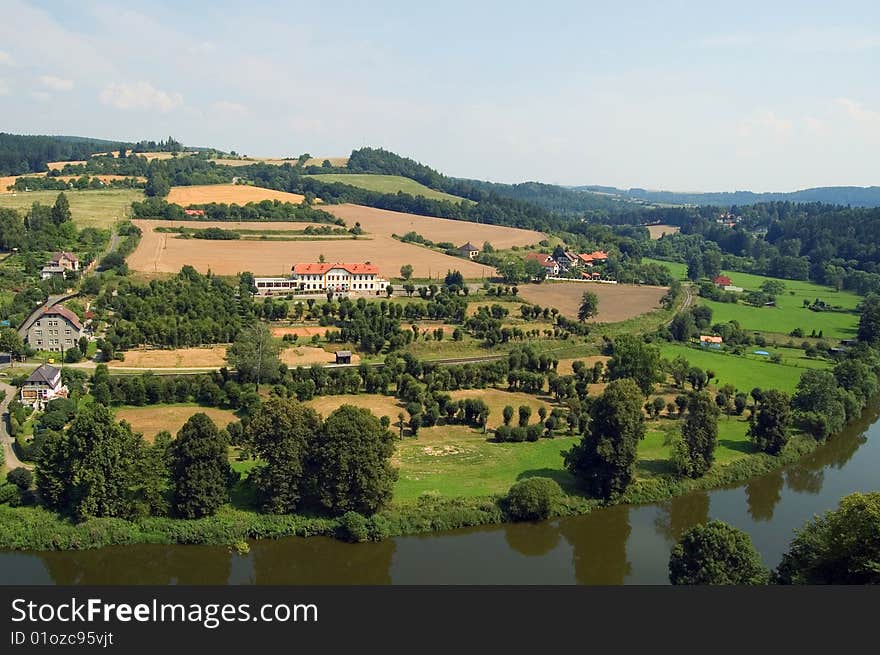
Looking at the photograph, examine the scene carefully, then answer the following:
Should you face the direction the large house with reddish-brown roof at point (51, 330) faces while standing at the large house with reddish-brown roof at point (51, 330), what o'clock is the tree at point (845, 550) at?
The tree is roughly at 11 o'clock from the large house with reddish-brown roof.

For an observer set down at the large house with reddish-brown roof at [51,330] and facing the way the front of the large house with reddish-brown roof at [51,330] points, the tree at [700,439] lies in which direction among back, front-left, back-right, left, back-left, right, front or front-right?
front-left

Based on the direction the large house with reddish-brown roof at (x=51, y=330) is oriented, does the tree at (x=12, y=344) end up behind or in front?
in front

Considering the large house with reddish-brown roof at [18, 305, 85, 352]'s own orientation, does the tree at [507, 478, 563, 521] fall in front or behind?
in front

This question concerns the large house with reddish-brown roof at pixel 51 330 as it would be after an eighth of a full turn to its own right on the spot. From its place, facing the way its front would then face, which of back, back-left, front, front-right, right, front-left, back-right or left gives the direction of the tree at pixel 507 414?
left

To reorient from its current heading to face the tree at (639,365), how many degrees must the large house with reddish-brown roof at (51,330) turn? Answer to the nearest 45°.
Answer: approximately 45° to its left

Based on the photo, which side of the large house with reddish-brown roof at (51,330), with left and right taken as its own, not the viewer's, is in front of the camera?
front

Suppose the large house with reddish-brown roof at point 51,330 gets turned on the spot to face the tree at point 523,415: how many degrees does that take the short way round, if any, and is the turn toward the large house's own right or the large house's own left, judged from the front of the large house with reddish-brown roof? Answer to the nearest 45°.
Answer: approximately 45° to the large house's own left

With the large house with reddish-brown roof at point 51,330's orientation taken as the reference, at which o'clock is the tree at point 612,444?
The tree is roughly at 11 o'clock from the large house with reddish-brown roof.

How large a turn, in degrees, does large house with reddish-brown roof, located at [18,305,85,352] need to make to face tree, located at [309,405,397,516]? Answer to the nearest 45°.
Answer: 0° — it already faces it

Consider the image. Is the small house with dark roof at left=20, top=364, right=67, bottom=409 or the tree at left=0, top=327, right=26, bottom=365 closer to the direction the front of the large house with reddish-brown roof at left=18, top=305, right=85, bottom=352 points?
the small house with dark roof

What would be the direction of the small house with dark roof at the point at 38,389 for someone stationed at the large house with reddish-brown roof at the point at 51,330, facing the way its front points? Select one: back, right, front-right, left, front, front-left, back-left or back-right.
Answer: front

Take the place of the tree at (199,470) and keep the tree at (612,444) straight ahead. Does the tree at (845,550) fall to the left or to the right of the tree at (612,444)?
right

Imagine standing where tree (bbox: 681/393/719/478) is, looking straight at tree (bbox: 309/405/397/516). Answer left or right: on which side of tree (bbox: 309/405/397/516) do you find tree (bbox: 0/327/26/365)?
right

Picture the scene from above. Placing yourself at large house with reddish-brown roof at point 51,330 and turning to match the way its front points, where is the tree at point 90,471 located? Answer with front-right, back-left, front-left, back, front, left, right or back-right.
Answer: front

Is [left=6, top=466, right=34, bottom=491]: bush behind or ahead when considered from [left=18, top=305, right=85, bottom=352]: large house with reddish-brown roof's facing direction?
ahead
